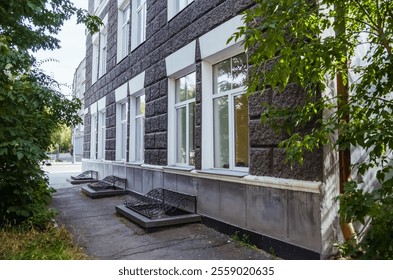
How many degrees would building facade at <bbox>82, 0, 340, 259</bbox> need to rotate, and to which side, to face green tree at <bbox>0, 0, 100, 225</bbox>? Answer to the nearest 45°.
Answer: approximately 45° to its right

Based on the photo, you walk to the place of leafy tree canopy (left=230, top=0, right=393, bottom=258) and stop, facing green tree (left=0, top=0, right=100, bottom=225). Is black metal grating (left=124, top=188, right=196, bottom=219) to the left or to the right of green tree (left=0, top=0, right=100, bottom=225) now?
right

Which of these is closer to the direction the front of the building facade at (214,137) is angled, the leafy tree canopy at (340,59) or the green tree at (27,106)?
the green tree

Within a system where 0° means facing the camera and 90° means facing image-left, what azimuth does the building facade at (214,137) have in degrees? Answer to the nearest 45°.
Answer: approximately 45°

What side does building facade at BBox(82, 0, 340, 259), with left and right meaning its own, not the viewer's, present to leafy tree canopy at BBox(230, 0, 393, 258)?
left
